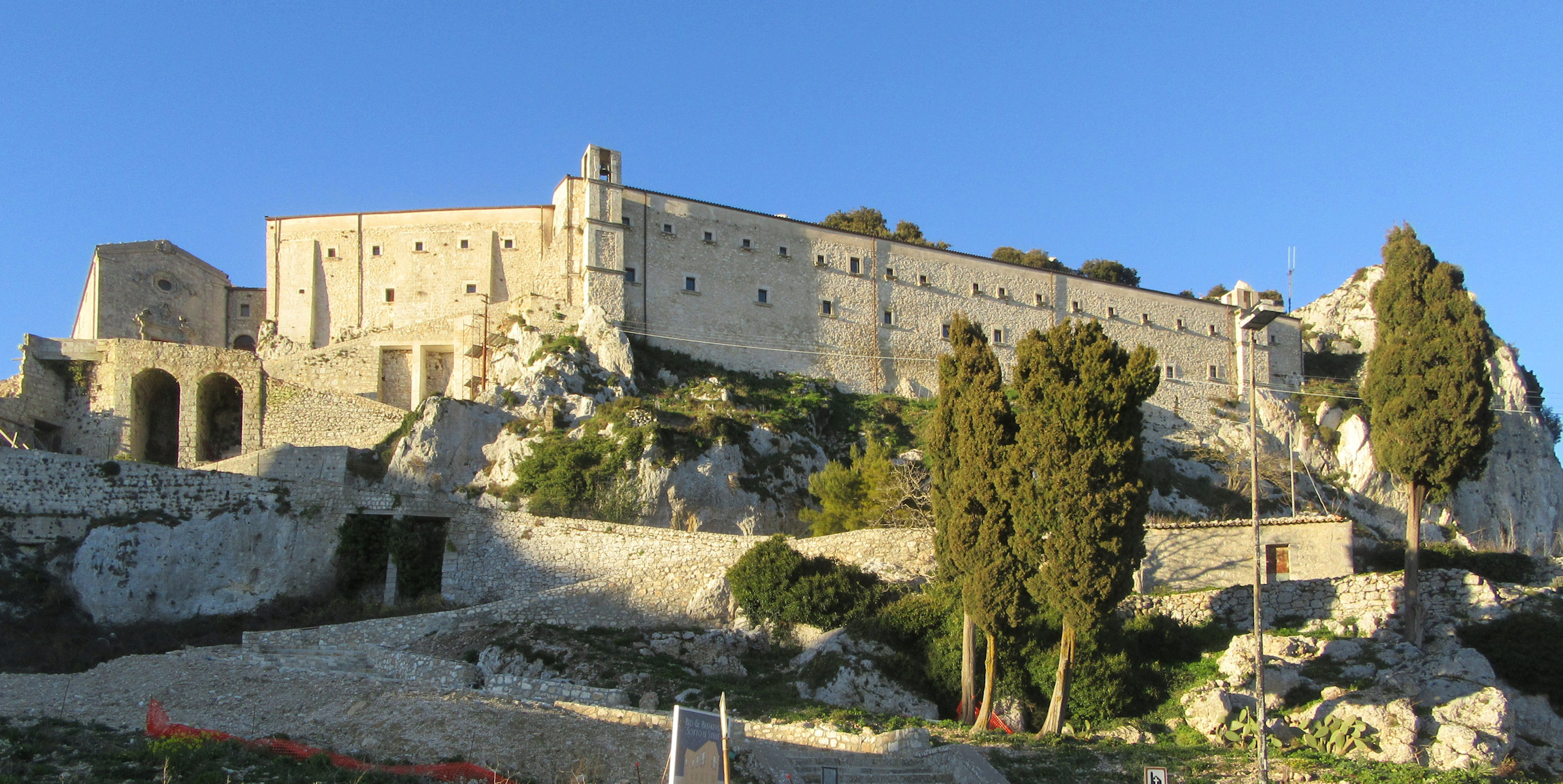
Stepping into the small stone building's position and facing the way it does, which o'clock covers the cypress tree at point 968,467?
The cypress tree is roughly at 1 o'clock from the small stone building.

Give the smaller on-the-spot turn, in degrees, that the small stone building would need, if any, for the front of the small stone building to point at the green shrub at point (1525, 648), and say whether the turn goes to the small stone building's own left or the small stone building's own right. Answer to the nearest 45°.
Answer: approximately 45° to the small stone building's own left

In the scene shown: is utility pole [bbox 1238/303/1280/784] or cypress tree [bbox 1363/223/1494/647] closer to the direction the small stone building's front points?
the utility pole

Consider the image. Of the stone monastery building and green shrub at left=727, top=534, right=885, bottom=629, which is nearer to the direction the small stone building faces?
the green shrub

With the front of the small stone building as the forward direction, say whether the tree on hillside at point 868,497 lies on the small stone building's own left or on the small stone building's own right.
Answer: on the small stone building's own right

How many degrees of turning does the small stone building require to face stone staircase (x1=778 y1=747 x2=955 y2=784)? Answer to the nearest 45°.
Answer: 0° — it already faces it

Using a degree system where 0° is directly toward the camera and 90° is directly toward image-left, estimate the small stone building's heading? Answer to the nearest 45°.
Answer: approximately 0°

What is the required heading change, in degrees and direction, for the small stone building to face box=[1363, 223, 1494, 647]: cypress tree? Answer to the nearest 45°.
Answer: approximately 45° to its left
